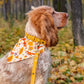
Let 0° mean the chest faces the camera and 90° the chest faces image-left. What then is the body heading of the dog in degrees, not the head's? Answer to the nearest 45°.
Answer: approximately 270°
